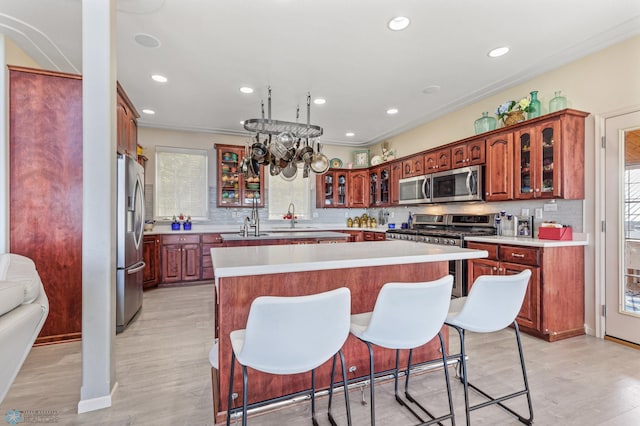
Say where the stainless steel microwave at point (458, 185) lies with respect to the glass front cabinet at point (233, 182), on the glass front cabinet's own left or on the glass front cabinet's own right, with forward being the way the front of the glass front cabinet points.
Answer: on the glass front cabinet's own left

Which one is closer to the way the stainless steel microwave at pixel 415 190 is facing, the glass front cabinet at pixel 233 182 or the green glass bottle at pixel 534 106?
the glass front cabinet

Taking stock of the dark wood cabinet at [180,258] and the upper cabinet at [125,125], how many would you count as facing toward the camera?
1

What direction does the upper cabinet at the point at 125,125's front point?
to the viewer's right

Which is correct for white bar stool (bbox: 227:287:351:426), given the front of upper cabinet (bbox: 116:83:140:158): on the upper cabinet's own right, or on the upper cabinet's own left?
on the upper cabinet's own right

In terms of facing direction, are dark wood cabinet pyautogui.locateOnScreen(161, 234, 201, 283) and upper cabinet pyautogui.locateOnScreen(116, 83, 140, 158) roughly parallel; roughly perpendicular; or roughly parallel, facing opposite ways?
roughly perpendicular

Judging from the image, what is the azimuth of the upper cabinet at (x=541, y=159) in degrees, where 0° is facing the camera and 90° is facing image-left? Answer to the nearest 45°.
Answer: approximately 45°
